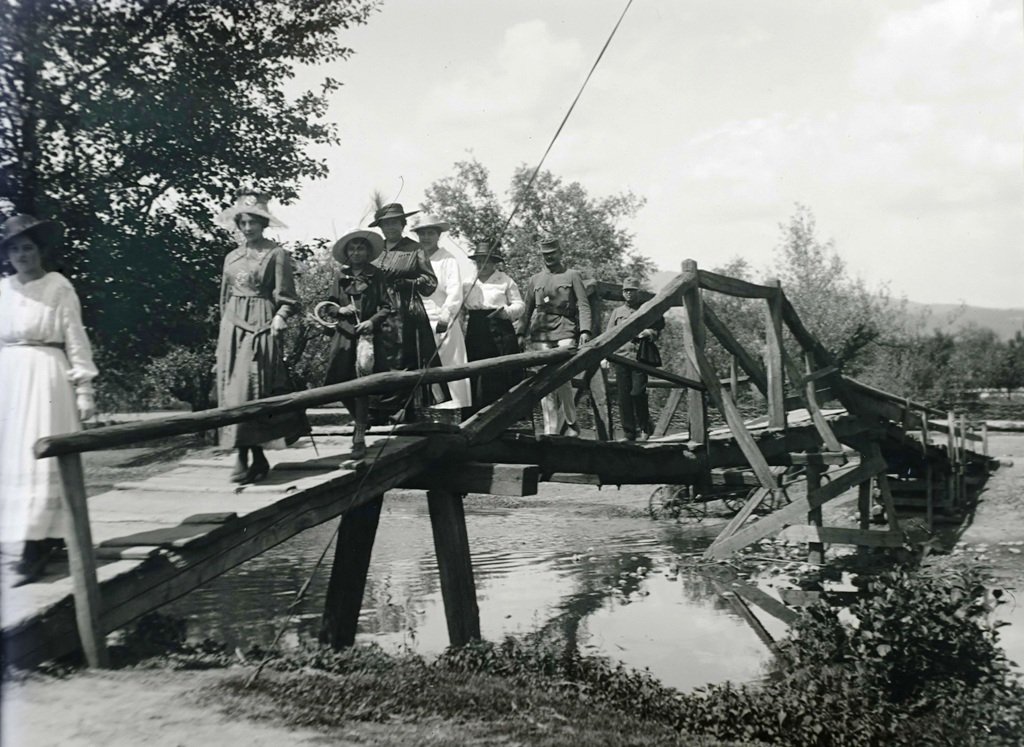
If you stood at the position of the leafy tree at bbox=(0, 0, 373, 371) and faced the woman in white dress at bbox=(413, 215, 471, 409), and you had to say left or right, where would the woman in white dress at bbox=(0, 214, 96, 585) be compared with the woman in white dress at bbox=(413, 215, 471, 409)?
right

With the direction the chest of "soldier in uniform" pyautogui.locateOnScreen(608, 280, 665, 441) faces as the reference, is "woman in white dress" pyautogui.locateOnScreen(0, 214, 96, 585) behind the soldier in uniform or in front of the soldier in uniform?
in front

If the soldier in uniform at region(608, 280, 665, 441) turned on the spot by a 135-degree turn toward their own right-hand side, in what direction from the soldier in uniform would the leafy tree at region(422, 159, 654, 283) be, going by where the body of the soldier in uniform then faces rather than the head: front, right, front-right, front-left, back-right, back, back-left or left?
front-right

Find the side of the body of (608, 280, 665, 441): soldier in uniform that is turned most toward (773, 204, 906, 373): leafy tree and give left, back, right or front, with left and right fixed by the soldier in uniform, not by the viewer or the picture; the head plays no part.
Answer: back

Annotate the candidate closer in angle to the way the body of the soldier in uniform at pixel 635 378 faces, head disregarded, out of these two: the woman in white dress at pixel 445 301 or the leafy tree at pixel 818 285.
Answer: the woman in white dress

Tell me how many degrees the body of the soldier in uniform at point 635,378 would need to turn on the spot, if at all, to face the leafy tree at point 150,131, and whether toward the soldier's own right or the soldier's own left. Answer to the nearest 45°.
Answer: approximately 90° to the soldier's own right

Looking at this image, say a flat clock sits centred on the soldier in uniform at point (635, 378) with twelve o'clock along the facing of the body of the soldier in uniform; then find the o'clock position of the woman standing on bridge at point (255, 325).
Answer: The woman standing on bridge is roughly at 1 o'clock from the soldier in uniform.

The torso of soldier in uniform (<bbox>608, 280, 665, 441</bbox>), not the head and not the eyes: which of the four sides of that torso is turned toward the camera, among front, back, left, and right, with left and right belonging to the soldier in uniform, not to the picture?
front

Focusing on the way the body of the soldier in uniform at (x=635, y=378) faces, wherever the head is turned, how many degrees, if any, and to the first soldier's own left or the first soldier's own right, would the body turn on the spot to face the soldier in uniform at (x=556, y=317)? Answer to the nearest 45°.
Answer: approximately 45° to the first soldier's own right
